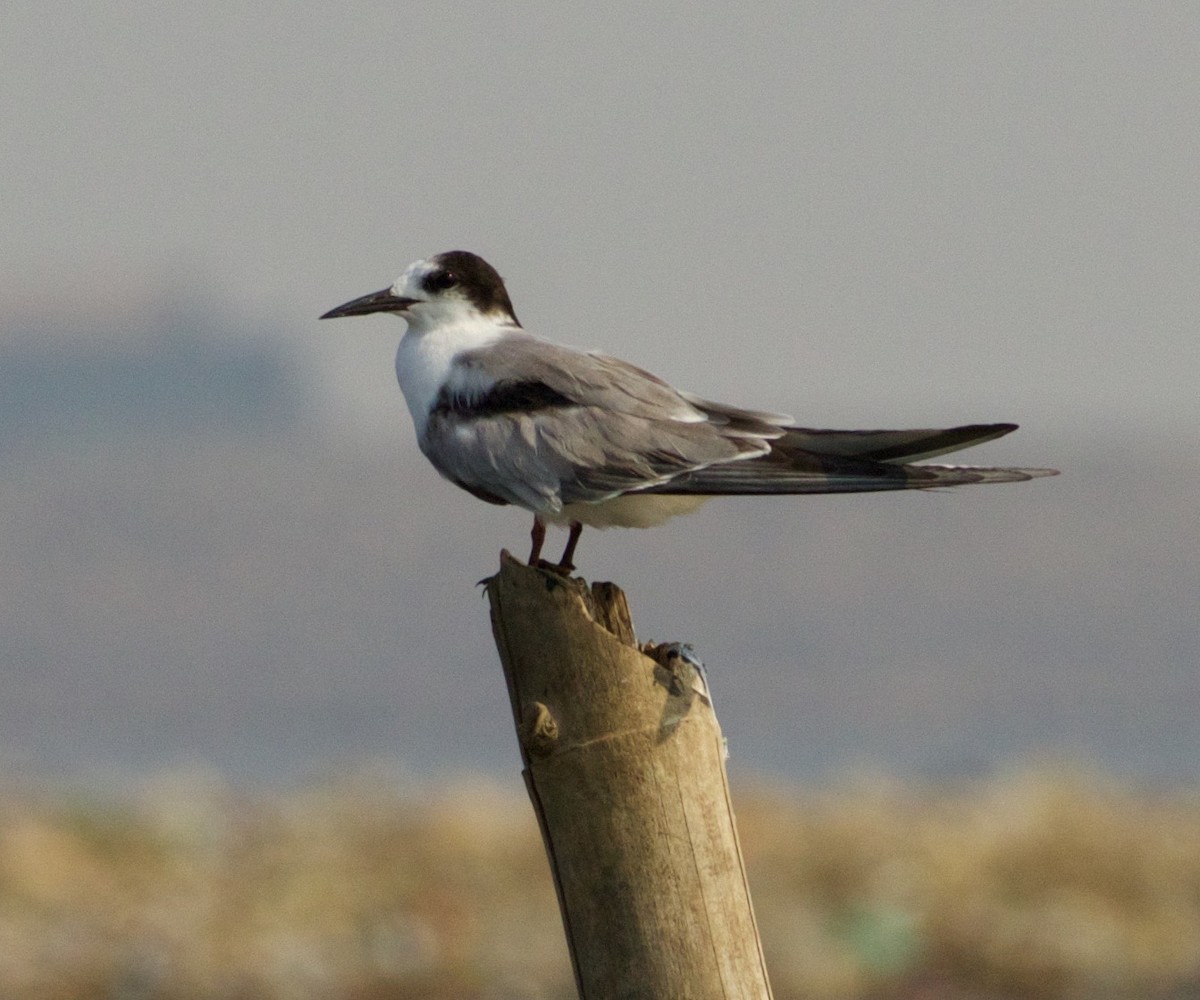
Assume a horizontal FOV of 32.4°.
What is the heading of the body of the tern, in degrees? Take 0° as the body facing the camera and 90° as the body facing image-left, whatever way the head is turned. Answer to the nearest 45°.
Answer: approximately 90°
